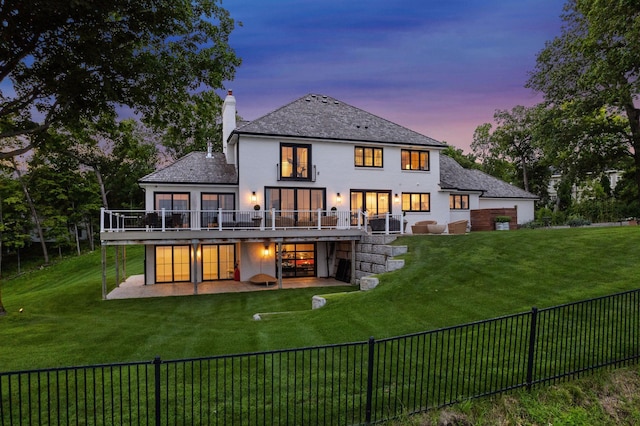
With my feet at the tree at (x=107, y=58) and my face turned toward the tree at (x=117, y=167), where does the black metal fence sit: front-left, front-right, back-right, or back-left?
back-right
